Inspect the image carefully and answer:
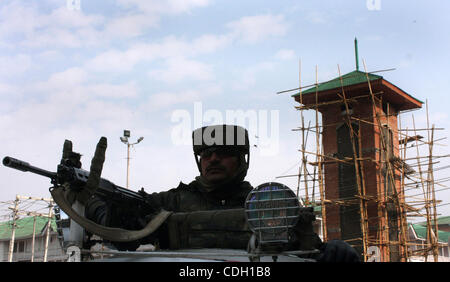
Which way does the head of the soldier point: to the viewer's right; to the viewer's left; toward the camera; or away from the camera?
toward the camera

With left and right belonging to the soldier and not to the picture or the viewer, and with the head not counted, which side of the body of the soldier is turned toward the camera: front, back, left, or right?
front

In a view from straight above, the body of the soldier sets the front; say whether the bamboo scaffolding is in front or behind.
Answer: behind

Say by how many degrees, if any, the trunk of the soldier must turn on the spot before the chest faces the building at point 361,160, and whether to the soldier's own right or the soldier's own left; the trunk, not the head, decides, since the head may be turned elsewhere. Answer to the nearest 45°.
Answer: approximately 180°
